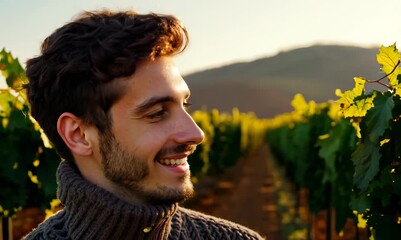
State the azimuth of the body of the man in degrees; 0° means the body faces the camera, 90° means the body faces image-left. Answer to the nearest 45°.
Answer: approximately 315°
